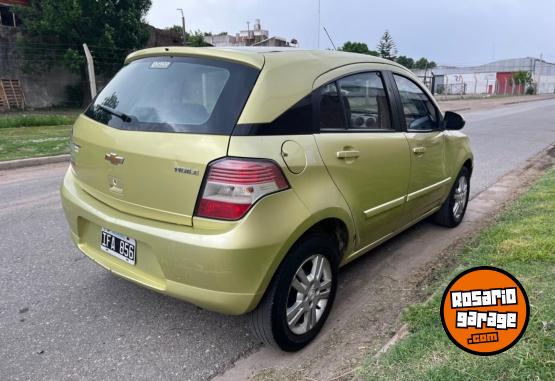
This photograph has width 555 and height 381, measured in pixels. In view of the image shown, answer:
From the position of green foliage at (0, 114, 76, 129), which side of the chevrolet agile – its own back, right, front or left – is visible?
left

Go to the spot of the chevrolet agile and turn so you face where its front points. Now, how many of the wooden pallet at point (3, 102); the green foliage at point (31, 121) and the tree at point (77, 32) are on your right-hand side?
0

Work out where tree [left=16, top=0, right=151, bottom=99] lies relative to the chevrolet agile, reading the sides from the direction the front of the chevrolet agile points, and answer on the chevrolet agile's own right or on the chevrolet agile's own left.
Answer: on the chevrolet agile's own left

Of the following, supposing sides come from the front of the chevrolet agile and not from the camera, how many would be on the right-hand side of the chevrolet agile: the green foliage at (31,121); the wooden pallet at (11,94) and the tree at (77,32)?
0

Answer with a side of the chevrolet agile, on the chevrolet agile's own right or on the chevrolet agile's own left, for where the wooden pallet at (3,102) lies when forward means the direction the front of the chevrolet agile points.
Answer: on the chevrolet agile's own left

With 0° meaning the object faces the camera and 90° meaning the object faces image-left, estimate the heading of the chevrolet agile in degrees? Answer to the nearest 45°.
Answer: approximately 225°

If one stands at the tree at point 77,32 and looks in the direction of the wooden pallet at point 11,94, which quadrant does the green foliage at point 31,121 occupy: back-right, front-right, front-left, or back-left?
front-left

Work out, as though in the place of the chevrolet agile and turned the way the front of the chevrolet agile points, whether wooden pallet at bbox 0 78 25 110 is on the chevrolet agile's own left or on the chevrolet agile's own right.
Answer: on the chevrolet agile's own left
